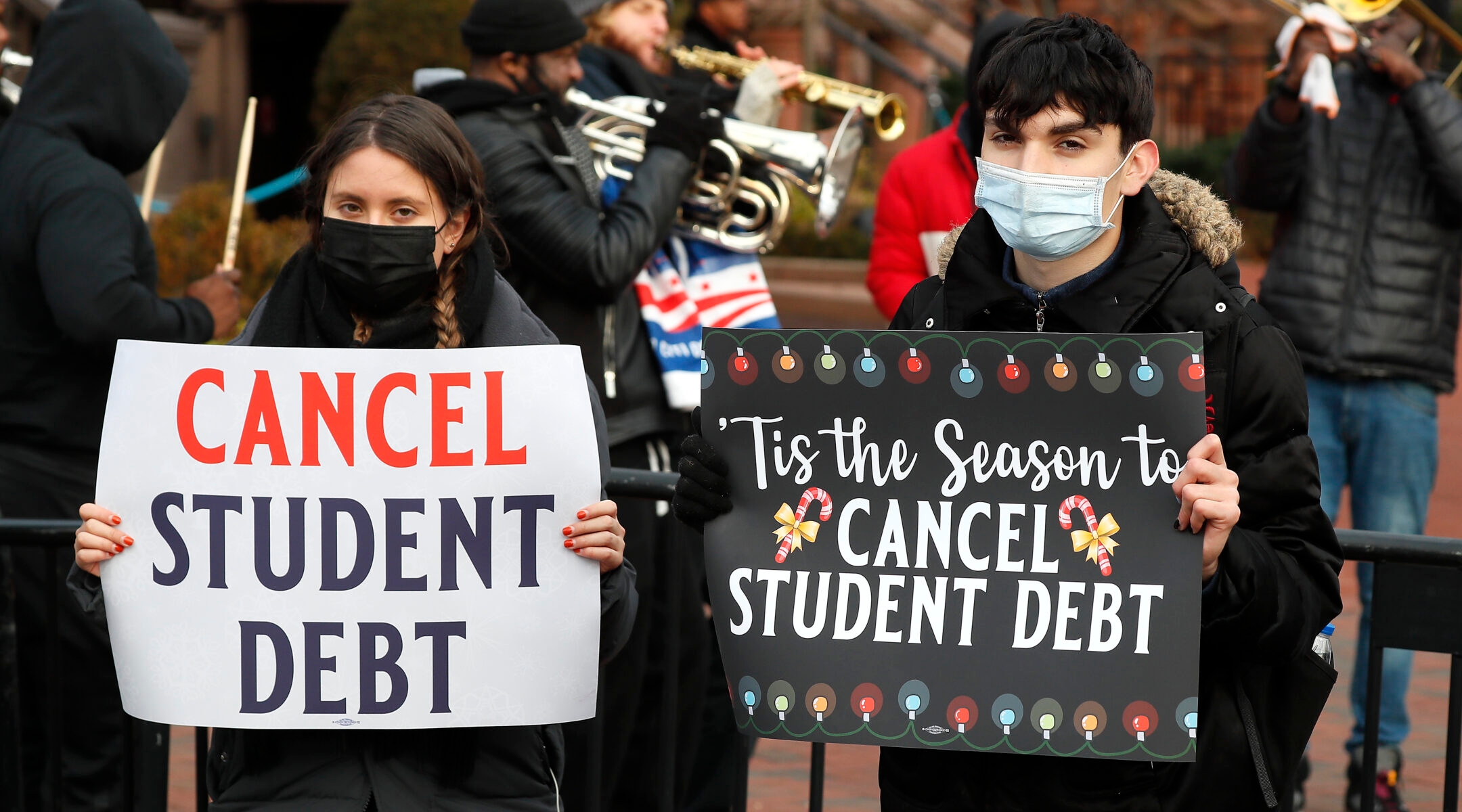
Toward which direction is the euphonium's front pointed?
to the viewer's right

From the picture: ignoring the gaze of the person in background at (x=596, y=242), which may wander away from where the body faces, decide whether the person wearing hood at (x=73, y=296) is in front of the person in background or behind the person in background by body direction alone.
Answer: behind

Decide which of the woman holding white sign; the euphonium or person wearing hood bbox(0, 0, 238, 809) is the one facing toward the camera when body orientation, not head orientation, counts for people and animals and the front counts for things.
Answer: the woman holding white sign

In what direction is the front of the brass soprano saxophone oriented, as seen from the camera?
facing the viewer and to the right of the viewer

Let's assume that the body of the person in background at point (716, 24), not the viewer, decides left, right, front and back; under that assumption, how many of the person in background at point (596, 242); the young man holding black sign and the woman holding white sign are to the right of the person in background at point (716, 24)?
3

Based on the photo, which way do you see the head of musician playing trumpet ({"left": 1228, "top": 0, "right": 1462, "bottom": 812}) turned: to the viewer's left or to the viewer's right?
to the viewer's left

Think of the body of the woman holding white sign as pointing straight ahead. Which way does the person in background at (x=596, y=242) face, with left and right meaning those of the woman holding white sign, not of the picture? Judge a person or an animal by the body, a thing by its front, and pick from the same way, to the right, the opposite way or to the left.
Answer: to the left

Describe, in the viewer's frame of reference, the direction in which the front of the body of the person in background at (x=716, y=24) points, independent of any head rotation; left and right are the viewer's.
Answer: facing to the right of the viewer

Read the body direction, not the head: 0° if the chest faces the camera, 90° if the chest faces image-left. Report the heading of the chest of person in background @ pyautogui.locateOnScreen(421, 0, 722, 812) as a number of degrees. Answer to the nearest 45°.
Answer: approximately 270°

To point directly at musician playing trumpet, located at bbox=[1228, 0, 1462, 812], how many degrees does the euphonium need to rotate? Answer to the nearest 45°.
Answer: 0° — it already faces them
